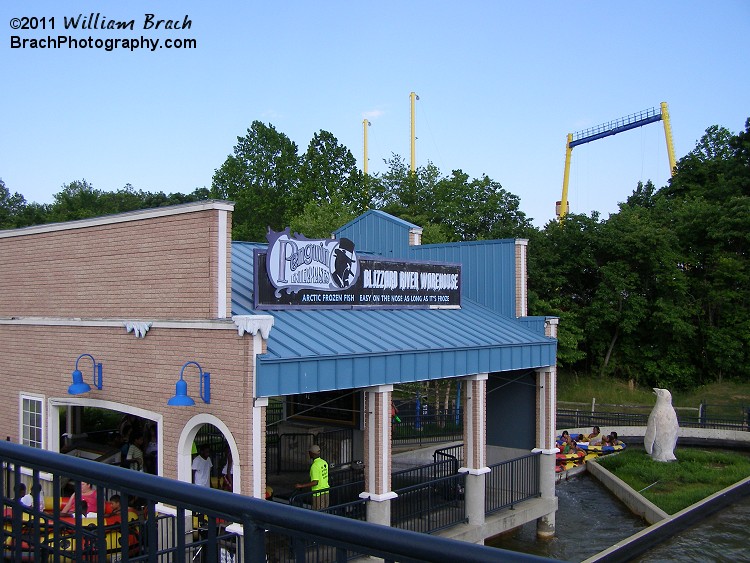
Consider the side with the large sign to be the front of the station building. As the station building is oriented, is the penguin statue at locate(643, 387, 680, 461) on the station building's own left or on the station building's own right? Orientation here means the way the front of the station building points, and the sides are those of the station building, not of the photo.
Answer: on the station building's own left

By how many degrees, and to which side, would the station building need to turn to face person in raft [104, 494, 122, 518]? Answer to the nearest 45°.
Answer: approximately 90° to its right

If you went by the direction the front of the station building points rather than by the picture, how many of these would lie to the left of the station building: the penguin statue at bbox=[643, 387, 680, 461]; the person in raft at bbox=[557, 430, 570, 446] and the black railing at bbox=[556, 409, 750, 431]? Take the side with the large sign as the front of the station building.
3

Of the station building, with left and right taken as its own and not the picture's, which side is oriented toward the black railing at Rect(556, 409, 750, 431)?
left

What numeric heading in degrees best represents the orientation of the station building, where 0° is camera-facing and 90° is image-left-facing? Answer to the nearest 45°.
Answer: approximately 315°

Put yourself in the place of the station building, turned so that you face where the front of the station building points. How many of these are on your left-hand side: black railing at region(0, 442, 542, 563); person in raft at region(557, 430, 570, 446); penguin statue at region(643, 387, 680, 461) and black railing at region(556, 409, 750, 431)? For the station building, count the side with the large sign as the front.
3

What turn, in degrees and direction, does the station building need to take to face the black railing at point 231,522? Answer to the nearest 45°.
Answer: approximately 45° to its right

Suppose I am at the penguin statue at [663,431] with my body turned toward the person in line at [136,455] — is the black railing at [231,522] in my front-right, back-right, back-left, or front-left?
front-left

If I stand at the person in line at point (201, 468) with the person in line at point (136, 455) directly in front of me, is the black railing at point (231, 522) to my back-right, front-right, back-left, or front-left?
back-left
